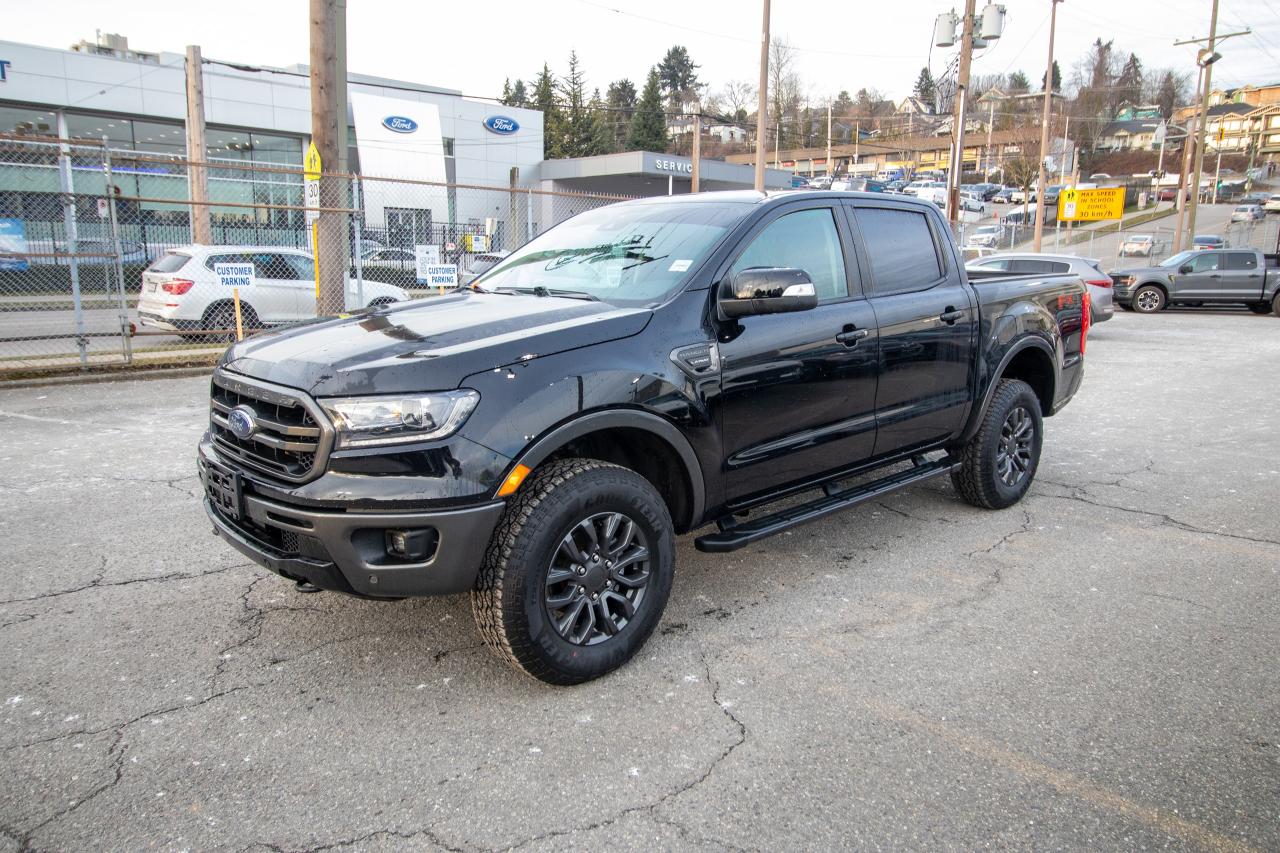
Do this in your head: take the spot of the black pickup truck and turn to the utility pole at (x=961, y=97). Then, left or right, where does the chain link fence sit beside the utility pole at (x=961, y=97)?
left

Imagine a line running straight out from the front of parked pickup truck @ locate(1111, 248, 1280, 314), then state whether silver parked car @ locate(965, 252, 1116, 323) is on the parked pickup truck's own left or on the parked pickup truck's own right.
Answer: on the parked pickup truck's own left

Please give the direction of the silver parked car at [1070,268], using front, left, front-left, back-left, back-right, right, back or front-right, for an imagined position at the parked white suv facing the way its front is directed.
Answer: front-right

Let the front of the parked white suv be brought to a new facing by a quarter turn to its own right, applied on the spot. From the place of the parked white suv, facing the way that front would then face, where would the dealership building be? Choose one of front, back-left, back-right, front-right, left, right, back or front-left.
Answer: back-left

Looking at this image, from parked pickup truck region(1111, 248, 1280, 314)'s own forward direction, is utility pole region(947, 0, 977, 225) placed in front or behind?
in front

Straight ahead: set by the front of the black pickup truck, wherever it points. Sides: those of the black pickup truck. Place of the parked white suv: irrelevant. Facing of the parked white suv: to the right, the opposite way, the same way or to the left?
the opposite way

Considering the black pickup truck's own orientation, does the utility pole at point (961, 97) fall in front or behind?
behind

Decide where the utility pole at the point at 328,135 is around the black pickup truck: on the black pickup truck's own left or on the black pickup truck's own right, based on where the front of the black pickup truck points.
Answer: on the black pickup truck's own right

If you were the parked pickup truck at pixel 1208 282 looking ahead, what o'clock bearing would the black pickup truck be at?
The black pickup truck is roughly at 9 o'clock from the parked pickup truck.

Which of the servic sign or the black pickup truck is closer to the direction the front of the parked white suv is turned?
the servic sign

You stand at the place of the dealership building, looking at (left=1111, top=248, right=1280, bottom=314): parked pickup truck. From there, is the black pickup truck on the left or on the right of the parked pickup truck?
right

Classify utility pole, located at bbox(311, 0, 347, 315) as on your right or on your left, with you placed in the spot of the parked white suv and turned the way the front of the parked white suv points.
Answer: on your right

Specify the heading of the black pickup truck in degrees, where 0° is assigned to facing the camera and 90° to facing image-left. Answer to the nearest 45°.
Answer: approximately 45°

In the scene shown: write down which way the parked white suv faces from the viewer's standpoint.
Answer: facing away from the viewer and to the right of the viewer

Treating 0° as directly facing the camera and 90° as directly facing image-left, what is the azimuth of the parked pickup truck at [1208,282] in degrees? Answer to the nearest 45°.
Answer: approximately 90°

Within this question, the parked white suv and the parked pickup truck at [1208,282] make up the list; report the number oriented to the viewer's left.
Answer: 1
